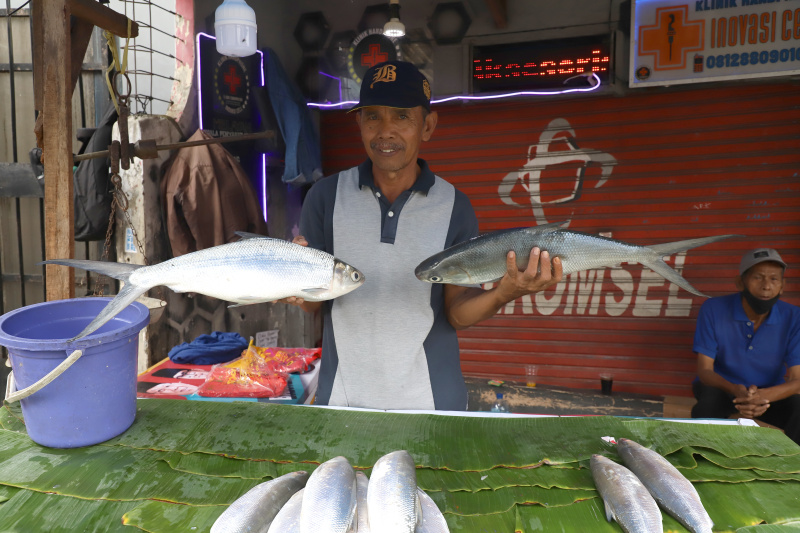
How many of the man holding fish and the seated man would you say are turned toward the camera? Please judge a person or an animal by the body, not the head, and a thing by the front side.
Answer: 2

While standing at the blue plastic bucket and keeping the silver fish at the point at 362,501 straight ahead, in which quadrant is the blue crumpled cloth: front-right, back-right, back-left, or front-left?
back-left

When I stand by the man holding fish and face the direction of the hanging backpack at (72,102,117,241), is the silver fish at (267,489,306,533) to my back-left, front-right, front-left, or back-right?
back-left

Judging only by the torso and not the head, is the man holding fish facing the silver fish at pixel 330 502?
yes

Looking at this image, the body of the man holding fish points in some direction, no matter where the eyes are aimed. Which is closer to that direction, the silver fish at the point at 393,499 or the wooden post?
the silver fish

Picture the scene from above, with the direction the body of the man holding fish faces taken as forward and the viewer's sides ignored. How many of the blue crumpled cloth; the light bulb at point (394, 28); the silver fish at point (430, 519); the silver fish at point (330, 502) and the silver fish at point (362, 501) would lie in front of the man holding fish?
3

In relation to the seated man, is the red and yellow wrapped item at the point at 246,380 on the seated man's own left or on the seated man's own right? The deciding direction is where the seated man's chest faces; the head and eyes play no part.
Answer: on the seated man's own right

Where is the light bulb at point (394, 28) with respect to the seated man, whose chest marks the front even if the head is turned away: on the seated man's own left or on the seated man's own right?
on the seated man's own right

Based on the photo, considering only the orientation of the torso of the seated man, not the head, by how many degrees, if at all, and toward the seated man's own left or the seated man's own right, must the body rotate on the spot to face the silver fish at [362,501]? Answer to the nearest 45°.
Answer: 0° — they already face it
